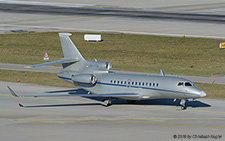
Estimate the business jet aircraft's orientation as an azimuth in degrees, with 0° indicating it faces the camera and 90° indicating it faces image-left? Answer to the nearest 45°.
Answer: approximately 315°
